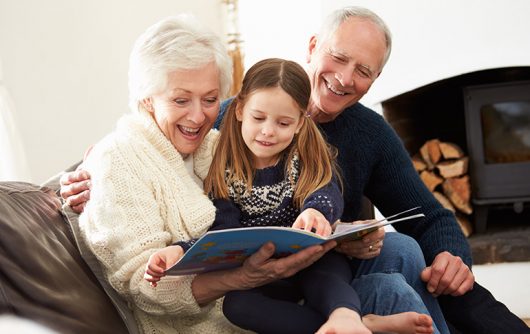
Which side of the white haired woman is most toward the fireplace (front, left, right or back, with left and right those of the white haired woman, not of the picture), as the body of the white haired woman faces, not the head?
left

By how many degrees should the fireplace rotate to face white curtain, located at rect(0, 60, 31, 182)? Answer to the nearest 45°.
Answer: approximately 45° to its right

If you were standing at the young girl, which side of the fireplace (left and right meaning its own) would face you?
front

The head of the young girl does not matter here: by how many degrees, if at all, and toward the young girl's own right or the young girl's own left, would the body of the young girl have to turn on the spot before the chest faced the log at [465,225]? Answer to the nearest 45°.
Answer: approximately 135° to the young girl's own left

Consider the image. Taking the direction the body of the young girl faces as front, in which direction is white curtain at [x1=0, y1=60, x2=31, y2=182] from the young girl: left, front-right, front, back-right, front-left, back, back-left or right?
back-right

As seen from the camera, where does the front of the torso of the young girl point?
toward the camera

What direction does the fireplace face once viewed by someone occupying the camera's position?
facing the viewer

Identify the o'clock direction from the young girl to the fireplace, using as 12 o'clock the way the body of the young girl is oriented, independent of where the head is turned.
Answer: The fireplace is roughly at 7 o'clock from the young girl.

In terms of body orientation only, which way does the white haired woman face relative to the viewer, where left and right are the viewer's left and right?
facing the viewer and to the right of the viewer

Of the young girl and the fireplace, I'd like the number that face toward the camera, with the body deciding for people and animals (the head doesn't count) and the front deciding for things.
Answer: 2

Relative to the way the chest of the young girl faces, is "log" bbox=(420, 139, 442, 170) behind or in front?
behind
